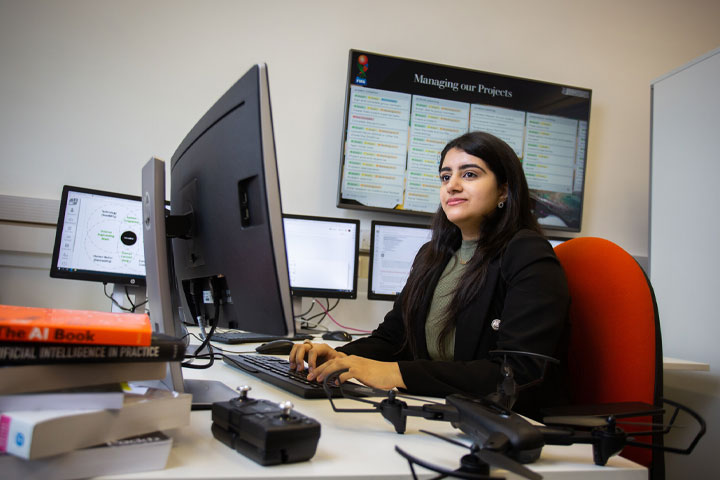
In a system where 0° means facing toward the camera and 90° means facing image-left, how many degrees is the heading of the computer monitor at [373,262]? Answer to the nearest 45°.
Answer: approximately 0°

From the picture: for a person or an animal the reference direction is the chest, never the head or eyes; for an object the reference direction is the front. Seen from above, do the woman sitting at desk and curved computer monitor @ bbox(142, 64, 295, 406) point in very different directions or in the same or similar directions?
very different directions

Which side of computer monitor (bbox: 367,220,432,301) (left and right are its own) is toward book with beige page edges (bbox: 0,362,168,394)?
front

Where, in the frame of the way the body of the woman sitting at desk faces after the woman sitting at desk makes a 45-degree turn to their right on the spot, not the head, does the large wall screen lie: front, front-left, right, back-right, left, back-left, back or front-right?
right

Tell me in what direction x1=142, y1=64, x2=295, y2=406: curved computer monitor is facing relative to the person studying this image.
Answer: facing away from the viewer and to the right of the viewer

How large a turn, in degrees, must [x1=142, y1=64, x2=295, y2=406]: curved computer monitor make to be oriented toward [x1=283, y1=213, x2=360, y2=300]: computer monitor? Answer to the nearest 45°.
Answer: approximately 45° to its left

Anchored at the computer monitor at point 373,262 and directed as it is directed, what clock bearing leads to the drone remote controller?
The drone remote controller is roughly at 12 o'clock from the computer monitor.

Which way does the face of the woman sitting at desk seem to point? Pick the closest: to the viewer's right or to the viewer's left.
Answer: to the viewer's left

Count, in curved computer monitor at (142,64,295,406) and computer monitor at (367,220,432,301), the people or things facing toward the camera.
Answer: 1

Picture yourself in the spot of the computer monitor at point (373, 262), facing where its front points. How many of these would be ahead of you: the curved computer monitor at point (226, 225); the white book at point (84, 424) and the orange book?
3

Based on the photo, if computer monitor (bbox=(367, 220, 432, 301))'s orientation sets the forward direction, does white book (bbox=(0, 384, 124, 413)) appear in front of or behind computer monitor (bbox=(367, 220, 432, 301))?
in front
